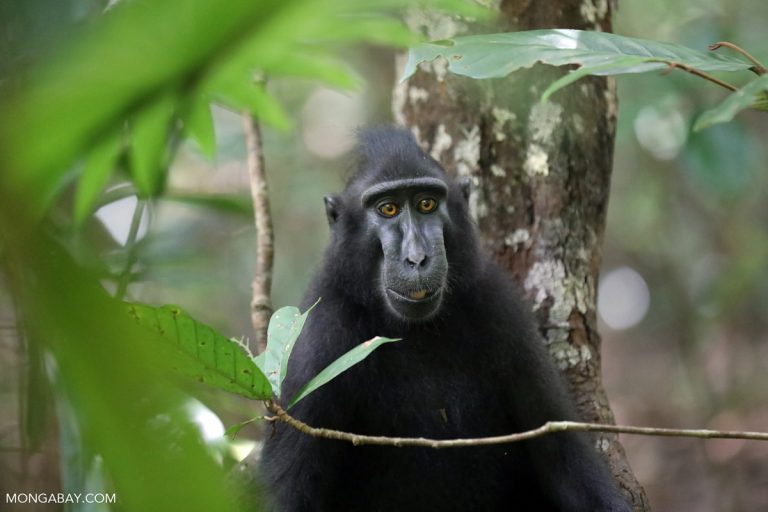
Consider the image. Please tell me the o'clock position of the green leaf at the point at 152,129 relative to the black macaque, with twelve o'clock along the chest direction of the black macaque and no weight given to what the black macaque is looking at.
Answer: The green leaf is roughly at 12 o'clock from the black macaque.

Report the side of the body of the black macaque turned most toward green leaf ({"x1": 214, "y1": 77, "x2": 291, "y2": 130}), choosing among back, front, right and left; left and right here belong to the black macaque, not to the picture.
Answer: front

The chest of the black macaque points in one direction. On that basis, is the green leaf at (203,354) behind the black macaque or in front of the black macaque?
in front

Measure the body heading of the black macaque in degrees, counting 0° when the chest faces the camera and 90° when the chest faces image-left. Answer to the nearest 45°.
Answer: approximately 0°

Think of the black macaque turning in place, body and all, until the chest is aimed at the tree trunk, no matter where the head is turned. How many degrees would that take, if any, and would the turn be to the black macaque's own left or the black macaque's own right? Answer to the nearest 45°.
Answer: approximately 135° to the black macaque's own left

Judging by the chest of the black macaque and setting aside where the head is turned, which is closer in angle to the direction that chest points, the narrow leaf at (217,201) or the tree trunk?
the narrow leaf

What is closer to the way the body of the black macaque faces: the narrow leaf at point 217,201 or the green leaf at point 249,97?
the green leaf

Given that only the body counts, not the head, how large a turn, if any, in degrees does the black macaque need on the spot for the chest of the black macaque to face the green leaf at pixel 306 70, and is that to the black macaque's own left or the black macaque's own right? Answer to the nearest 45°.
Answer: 0° — it already faces it
